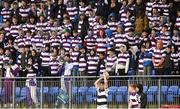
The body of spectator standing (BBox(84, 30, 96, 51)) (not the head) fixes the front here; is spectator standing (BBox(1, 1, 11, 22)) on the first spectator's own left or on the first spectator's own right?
on the first spectator's own right

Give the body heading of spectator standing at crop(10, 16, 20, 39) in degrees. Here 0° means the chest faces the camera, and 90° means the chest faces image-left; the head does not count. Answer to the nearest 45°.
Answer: approximately 0°

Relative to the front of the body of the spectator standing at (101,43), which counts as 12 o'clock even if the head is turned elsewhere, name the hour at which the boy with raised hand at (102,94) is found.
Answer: The boy with raised hand is roughly at 12 o'clock from the spectator standing.

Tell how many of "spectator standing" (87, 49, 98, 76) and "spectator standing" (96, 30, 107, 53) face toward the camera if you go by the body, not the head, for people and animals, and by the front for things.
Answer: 2

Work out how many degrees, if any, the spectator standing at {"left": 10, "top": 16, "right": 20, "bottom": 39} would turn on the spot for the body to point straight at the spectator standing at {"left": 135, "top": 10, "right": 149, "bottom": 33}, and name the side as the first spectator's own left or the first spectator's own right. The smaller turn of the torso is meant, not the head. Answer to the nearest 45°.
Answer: approximately 45° to the first spectator's own left

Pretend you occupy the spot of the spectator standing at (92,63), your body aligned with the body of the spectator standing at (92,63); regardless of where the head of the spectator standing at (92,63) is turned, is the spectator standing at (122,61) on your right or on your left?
on your left

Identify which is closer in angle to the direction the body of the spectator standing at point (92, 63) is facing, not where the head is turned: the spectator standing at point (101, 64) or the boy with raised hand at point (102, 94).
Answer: the boy with raised hand
